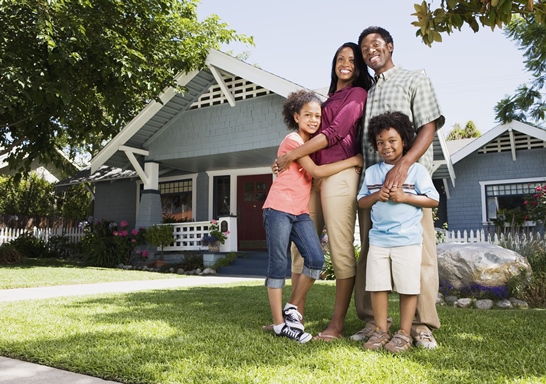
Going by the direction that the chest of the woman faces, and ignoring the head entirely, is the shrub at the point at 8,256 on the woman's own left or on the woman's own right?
on the woman's own right

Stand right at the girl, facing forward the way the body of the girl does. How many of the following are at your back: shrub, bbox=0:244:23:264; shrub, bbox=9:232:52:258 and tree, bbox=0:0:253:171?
3

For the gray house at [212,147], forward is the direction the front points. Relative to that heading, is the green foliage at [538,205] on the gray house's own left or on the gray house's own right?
on the gray house's own left

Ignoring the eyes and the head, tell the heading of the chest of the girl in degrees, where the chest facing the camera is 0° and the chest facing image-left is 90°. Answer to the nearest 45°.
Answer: approximately 315°

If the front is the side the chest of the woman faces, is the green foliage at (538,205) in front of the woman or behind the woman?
behind

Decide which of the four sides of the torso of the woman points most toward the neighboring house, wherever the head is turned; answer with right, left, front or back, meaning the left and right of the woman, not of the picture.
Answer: back

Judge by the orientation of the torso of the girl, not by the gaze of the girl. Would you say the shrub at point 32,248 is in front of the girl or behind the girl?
behind

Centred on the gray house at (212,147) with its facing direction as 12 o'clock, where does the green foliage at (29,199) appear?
The green foliage is roughly at 3 o'clock from the gray house.

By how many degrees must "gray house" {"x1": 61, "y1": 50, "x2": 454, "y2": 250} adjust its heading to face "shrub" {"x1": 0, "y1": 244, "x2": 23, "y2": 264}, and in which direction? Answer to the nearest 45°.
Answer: approximately 45° to its right
